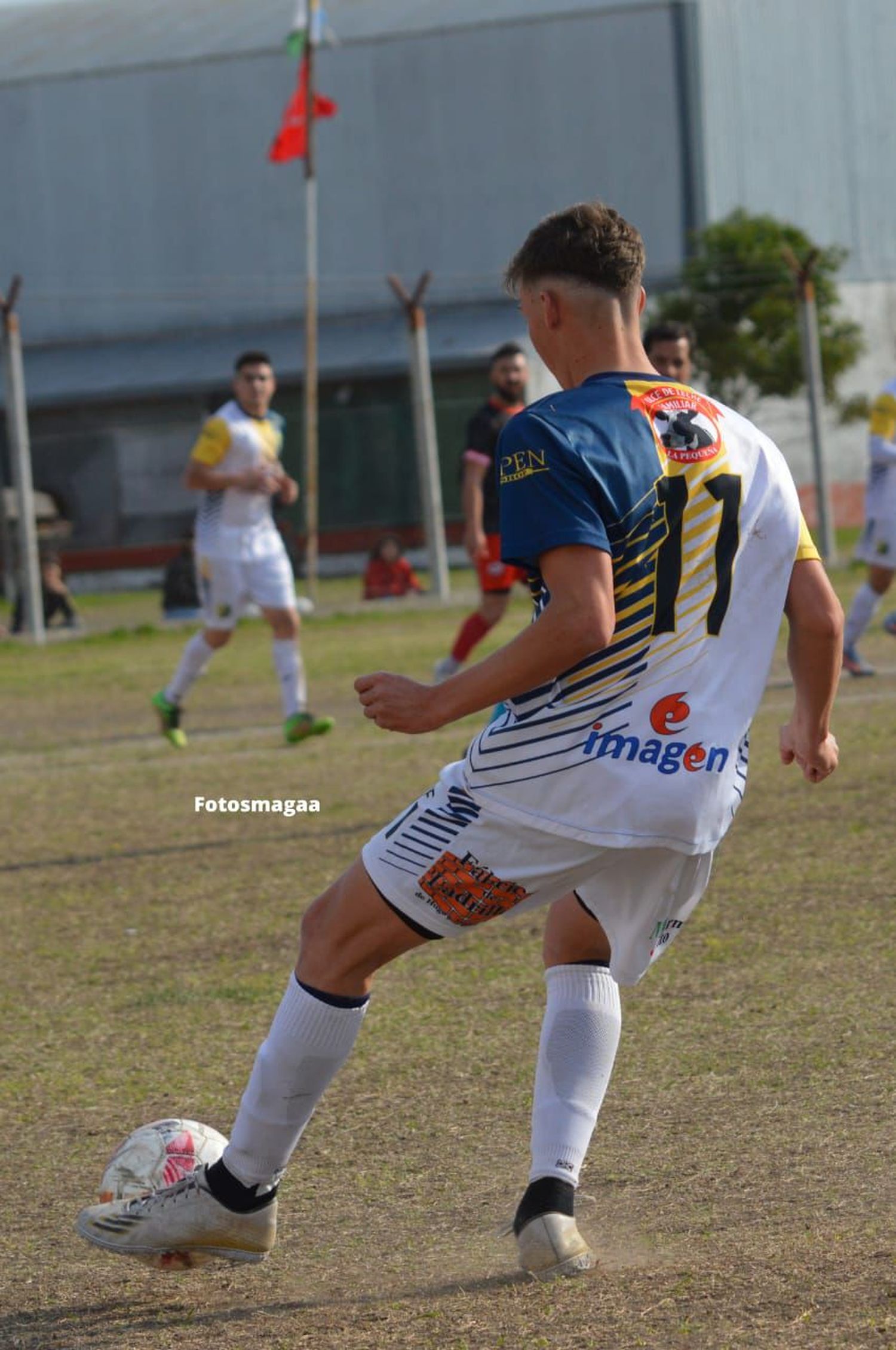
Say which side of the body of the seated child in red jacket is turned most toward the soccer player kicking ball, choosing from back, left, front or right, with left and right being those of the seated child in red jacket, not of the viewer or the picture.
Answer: front

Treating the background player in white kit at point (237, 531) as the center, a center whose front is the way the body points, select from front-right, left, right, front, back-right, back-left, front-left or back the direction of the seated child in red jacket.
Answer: back-left

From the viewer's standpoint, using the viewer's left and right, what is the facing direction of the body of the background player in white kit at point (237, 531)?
facing the viewer and to the right of the viewer

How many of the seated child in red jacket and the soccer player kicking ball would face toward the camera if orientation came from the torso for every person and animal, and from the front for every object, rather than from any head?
1

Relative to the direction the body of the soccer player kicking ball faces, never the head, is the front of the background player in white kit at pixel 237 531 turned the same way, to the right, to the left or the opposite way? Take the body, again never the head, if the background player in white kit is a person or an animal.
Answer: the opposite way

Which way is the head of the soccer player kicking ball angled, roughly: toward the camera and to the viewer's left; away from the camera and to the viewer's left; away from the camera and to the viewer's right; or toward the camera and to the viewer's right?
away from the camera and to the viewer's left

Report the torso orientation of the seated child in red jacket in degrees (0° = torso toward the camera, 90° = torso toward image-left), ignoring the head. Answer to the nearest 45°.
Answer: approximately 0°

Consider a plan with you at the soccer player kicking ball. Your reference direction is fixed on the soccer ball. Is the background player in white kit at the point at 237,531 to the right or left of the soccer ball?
right

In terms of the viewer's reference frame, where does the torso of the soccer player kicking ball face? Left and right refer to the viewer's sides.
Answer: facing away from the viewer and to the left of the viewer

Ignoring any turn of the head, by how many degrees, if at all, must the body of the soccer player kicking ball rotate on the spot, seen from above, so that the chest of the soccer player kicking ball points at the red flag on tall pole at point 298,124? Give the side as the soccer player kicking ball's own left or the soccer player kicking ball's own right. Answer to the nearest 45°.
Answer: approximately 45° to the soccer player kicking ball's own right
